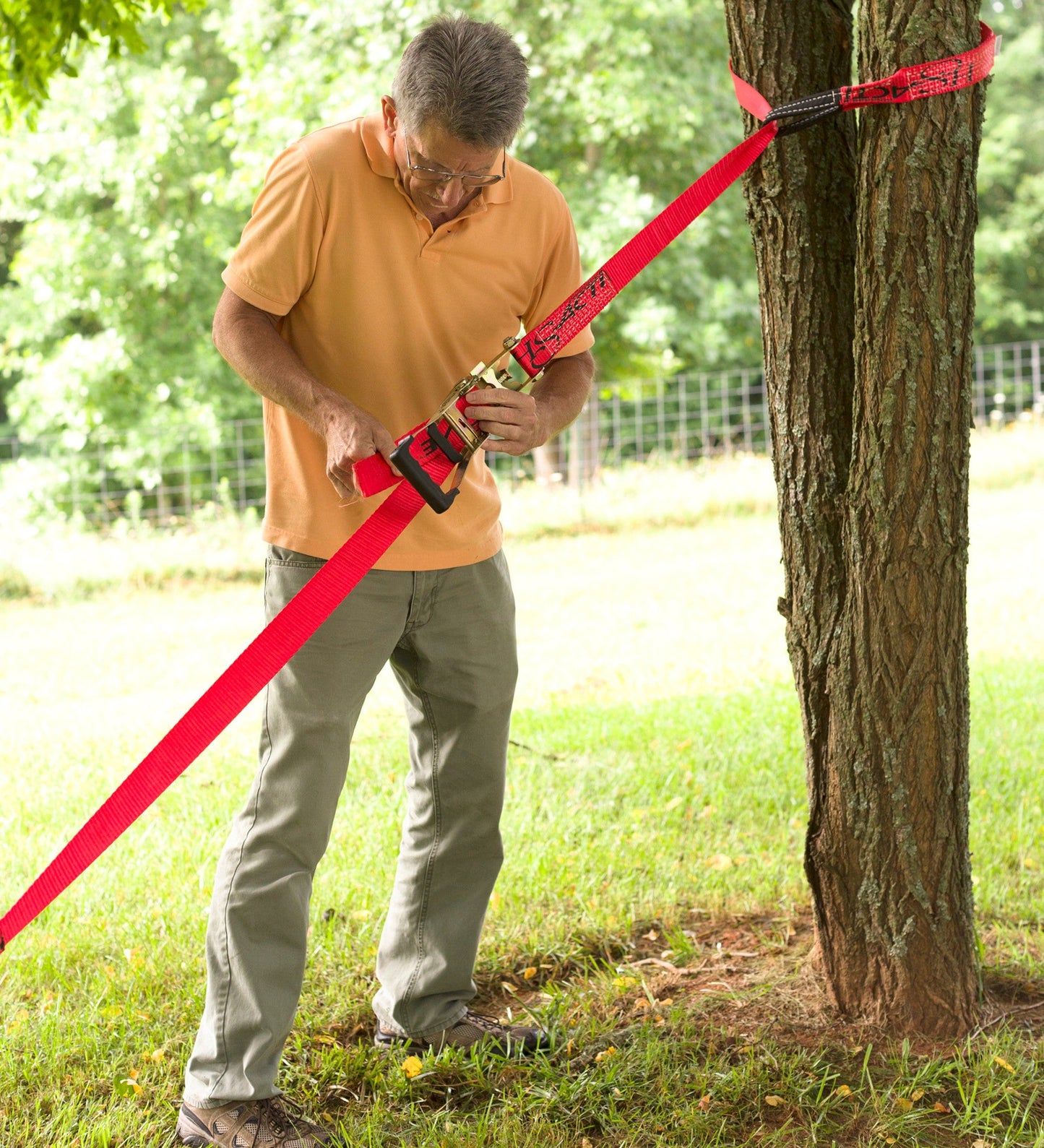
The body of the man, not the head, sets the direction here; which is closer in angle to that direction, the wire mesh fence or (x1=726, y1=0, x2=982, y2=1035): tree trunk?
the tree trunk

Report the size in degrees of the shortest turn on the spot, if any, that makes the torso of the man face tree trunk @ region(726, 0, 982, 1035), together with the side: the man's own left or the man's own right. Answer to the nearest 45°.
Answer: approximately 45° to the man's own left

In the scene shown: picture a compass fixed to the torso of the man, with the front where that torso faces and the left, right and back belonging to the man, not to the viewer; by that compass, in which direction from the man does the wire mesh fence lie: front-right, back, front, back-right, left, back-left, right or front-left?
back-left

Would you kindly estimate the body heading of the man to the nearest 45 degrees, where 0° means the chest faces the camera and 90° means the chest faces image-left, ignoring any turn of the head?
approximately 315°
